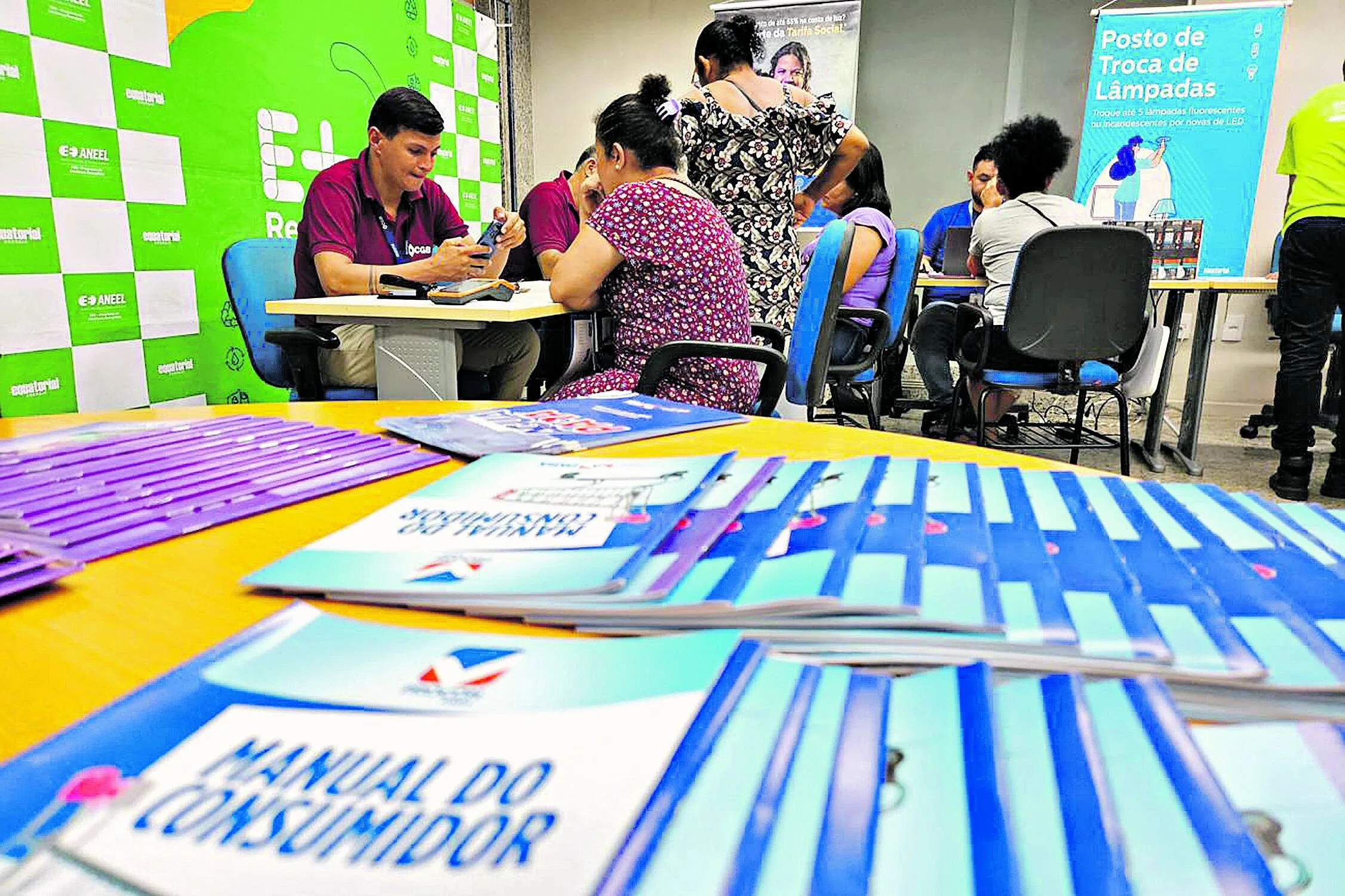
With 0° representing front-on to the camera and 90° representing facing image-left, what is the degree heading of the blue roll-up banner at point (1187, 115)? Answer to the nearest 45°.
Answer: approximately 0°

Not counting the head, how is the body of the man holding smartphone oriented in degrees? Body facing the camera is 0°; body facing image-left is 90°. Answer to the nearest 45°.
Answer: approximately 315°

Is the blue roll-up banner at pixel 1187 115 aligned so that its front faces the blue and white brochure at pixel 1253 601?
yes

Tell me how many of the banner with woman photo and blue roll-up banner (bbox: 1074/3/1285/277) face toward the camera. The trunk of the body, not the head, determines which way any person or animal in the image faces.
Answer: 2

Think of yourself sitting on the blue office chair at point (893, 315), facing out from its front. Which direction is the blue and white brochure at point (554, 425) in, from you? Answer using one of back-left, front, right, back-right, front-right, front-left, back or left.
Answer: left

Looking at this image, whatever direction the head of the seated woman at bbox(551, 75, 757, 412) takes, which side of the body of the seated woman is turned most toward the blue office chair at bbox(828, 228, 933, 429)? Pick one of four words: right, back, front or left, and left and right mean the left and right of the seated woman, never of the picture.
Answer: right

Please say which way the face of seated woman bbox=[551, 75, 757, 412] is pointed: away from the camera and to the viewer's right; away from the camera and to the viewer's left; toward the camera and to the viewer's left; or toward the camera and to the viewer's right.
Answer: away from the camera and to the viewer's left

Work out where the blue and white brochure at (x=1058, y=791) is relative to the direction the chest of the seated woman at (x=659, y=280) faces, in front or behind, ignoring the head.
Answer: behind

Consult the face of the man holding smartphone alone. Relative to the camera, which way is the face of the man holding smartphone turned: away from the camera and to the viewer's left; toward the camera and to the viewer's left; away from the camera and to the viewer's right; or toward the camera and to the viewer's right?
toward the camera and to the viewer's right
